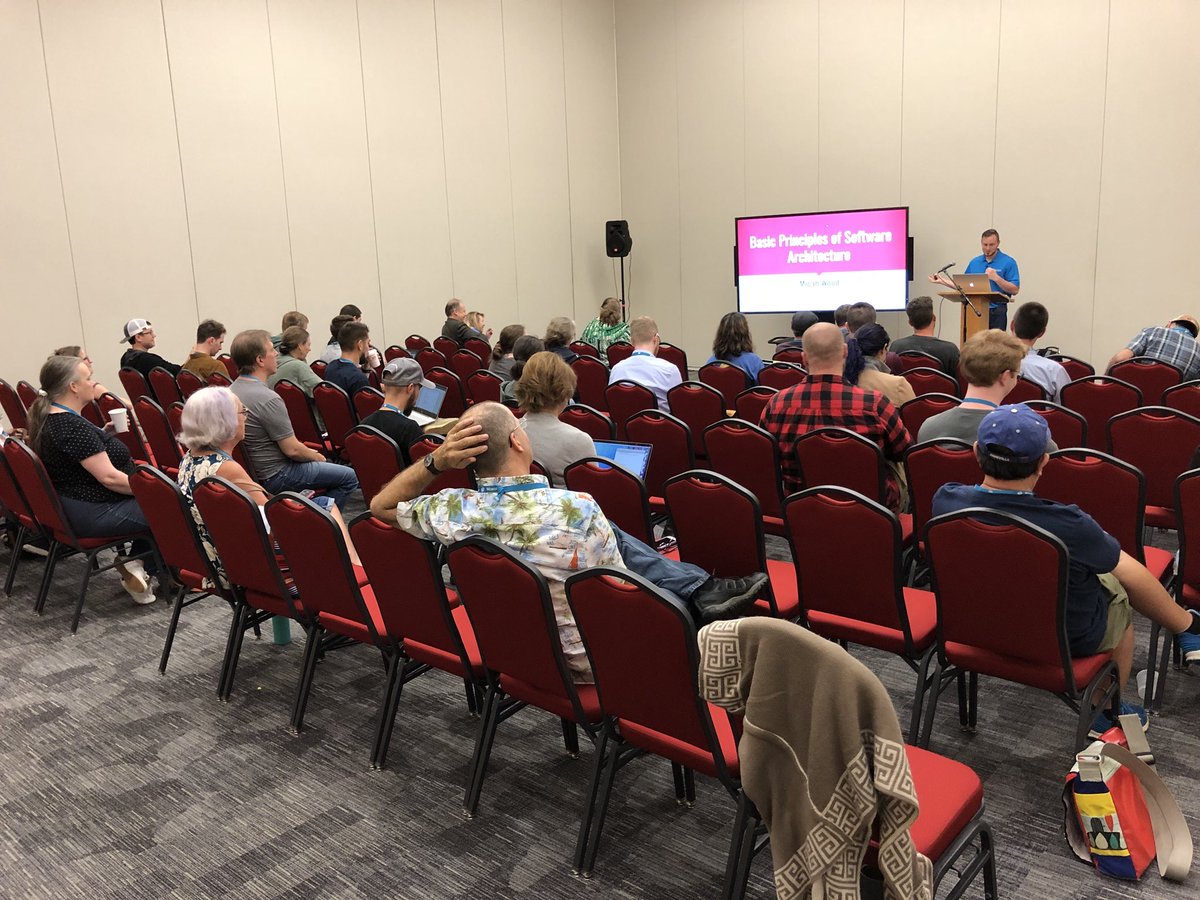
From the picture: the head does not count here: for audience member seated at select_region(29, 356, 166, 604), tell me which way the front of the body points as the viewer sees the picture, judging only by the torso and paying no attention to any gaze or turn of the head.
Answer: to the viewer's right

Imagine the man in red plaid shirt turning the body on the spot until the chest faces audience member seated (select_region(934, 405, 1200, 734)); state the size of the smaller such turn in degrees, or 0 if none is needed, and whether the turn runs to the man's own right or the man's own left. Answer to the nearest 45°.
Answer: approximately 135° to the man's own right

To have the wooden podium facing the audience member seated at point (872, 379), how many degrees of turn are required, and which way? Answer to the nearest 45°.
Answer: approximately 45° to its left

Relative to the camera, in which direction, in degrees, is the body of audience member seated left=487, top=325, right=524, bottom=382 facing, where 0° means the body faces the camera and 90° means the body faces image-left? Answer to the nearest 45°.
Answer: approximately 225°

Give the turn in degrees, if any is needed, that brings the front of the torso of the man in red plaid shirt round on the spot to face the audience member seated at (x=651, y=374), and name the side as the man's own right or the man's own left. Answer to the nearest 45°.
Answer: approximately 45° to the man's own left

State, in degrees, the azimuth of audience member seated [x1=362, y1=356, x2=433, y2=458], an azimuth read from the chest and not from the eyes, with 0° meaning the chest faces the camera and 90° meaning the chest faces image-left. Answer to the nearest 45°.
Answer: approximately 225°

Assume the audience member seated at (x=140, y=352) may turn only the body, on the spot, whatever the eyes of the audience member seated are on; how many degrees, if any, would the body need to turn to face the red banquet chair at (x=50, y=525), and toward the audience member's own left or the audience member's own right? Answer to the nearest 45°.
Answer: approximately 90° to the audience member's own right

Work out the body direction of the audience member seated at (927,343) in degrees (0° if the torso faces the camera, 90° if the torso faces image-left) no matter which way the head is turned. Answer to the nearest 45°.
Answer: approximately 180°

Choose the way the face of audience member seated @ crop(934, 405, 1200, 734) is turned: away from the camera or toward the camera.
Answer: away from the camera

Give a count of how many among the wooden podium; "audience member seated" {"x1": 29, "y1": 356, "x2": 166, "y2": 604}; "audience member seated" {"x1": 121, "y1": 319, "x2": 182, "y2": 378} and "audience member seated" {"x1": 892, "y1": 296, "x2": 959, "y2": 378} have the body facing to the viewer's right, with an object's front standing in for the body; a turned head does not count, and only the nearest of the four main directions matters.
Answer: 2

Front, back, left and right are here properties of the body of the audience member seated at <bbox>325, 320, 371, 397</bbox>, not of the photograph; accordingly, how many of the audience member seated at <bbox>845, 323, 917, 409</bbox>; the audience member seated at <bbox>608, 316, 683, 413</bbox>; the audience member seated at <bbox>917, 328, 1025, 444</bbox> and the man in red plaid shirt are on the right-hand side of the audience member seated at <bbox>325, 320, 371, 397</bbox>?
4
